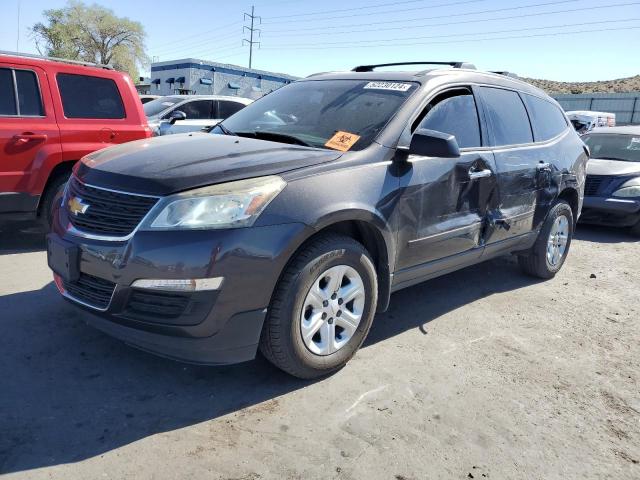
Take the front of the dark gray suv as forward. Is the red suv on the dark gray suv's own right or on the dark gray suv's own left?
on the dark gray suv's own right

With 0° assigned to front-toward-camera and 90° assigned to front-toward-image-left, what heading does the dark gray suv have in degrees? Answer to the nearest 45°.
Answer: approximately 45°

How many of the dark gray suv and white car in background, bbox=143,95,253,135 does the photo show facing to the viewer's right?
0

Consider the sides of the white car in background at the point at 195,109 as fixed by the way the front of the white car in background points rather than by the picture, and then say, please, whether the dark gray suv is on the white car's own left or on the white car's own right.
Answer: on the white car's own left

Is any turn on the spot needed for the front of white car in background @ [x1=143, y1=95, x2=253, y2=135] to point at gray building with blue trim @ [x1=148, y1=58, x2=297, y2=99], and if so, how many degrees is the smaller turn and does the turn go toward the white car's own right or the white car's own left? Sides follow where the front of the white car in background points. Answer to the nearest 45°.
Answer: approximately 135° to the white car's own right

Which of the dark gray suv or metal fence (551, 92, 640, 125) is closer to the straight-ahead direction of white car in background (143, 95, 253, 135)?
the dark gray suv

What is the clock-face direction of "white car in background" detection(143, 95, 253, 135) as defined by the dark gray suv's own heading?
The white car in background is roughly at 4 o'clock from the dark gray suv.

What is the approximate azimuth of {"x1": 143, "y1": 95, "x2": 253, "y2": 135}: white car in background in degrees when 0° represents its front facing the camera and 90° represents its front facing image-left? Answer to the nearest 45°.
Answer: approximately 45°

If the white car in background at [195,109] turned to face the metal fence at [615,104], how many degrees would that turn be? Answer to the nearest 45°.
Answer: approximately 180°

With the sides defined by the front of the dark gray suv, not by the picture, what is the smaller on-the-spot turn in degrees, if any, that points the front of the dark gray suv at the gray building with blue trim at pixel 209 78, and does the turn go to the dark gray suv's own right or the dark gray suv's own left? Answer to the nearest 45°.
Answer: approximately 135° to the dark gray suv's own right
